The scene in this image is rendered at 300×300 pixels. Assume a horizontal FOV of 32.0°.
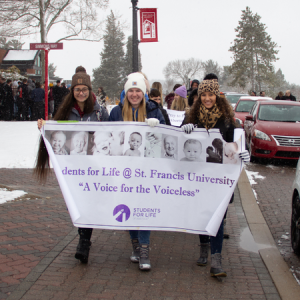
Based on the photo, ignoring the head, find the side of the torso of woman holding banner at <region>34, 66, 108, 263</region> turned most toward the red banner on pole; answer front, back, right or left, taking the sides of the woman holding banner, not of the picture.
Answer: back

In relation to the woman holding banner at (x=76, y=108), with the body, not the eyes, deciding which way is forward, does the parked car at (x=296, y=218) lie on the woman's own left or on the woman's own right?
on the woman's own left

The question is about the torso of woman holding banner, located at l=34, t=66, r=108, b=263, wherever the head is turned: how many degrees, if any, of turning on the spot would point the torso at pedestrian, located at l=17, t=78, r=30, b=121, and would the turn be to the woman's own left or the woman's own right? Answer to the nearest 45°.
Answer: approximately 180°

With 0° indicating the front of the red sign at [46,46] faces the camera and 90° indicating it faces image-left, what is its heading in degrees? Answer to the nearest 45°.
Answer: approximately 0°

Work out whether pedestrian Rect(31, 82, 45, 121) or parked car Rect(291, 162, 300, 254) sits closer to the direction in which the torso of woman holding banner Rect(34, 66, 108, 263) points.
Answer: the parked car
